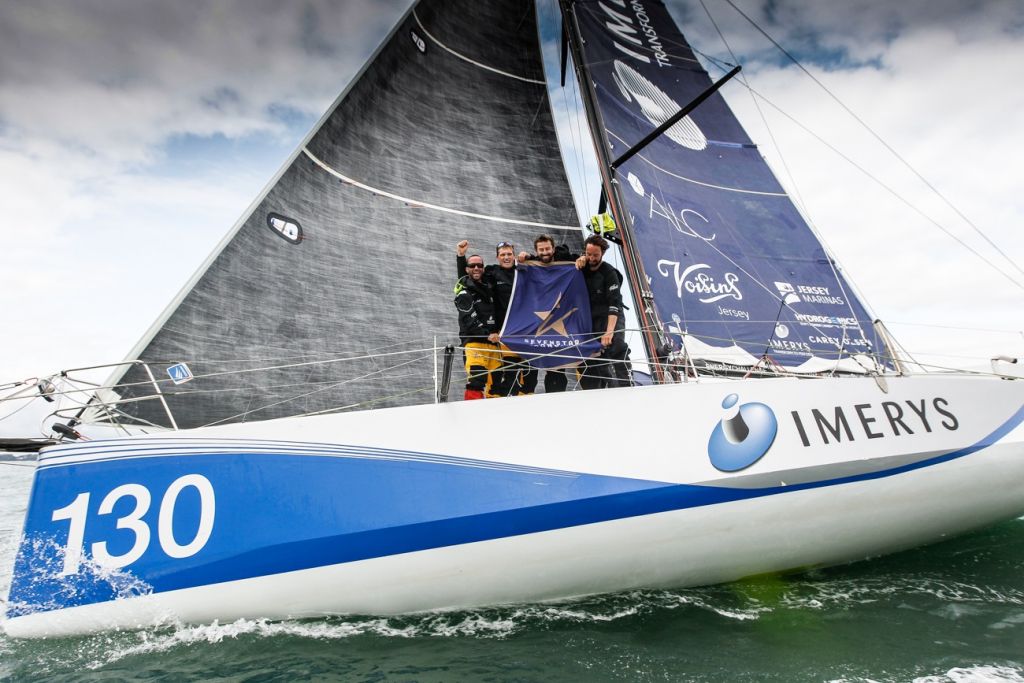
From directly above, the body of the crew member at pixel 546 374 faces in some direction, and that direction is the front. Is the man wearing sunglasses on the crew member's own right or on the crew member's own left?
on the crew member's own right

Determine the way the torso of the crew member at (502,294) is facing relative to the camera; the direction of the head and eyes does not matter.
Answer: toward the camera

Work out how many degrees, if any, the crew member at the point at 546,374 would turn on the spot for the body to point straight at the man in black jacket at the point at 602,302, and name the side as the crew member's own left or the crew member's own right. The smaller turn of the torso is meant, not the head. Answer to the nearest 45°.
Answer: approximately 90° to the crew member's own left

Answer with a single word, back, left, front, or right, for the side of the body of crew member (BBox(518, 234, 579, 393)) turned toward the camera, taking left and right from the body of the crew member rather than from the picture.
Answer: front

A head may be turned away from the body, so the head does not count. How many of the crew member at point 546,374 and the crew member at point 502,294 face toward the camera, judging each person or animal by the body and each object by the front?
2
